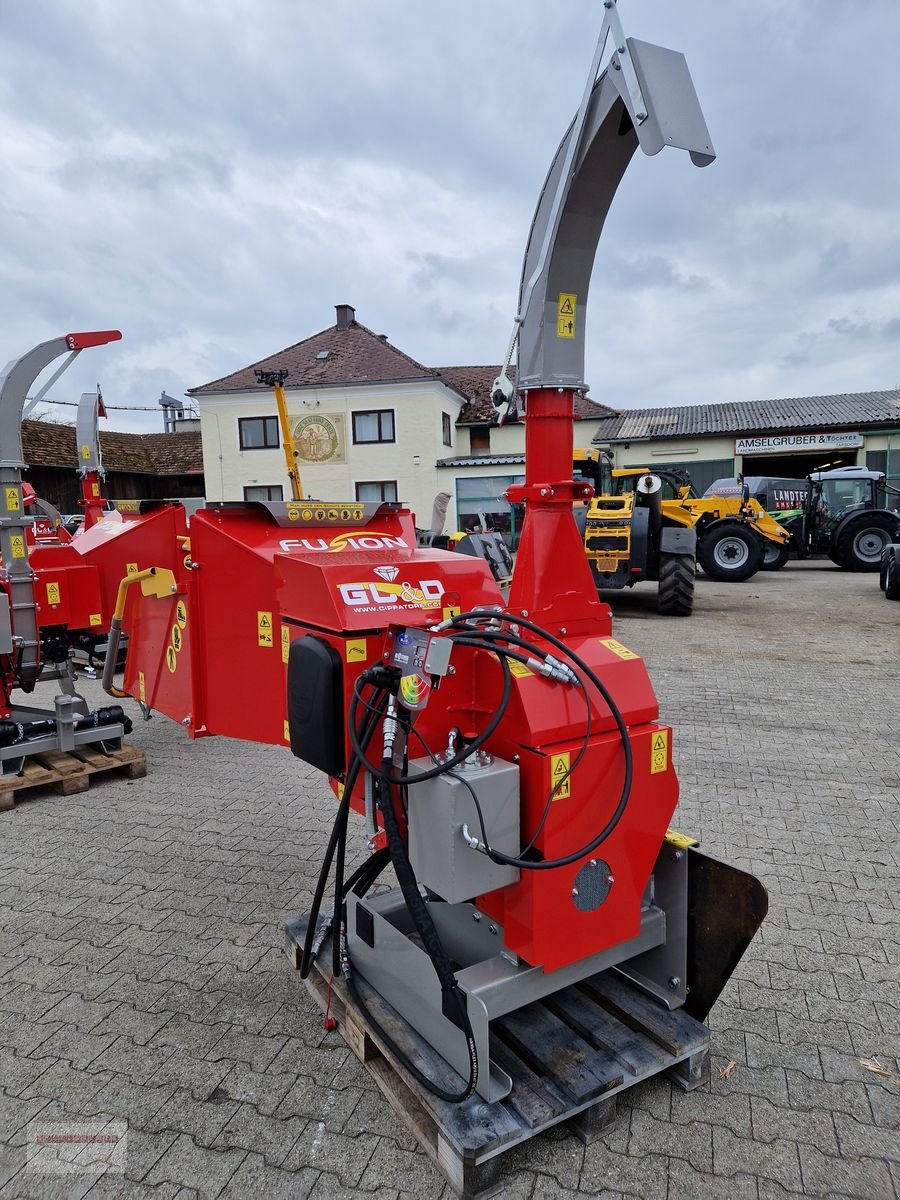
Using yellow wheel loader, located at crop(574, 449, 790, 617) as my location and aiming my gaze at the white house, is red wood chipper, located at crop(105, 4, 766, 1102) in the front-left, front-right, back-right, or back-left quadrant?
back-left

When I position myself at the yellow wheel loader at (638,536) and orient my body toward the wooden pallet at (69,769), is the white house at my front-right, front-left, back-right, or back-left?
back-right

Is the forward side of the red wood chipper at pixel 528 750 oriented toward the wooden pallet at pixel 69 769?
yes

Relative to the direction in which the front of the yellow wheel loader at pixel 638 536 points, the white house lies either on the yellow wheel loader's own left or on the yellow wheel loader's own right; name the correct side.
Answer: on the yellow wheel loader's own left

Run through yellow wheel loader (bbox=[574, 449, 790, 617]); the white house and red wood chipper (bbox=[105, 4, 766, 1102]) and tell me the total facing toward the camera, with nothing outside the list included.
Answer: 1

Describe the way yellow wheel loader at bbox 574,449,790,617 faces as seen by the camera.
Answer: facing away from the viewer and to the right of the viewer

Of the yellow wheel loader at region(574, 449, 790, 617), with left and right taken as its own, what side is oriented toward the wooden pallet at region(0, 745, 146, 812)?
back

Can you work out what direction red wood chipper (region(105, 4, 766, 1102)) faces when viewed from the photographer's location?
facing away from the viewer and to the left of the viewer

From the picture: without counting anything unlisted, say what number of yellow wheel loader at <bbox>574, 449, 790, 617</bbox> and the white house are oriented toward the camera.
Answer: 1

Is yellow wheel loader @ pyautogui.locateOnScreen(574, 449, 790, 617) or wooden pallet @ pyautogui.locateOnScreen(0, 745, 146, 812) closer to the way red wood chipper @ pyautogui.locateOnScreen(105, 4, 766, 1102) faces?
the wooden pallet

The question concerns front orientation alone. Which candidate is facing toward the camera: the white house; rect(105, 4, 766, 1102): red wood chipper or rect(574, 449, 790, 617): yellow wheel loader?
the white house

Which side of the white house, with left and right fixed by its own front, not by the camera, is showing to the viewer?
front

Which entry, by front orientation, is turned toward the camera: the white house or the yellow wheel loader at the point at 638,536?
the white house

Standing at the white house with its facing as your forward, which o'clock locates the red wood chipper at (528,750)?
The red wood chipper is roughly at 12 o'clock from the white house.

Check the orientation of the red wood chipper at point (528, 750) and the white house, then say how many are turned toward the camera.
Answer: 1

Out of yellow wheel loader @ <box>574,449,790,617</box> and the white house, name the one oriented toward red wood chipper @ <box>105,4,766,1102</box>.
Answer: the white house

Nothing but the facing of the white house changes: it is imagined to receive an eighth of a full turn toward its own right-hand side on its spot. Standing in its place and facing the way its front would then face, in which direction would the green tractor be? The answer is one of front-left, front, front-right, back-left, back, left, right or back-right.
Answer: left

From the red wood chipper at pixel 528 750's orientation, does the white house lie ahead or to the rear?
ahead
